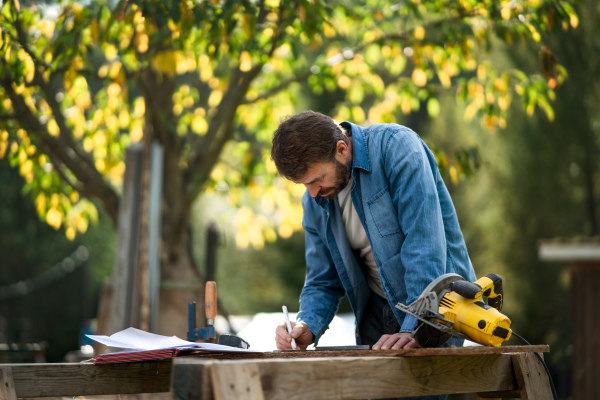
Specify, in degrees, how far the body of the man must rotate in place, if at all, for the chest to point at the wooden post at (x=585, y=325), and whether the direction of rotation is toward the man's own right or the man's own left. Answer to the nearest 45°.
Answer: approximately 135° to the man's own right

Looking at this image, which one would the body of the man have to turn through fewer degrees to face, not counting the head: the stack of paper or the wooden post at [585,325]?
the stack of paper

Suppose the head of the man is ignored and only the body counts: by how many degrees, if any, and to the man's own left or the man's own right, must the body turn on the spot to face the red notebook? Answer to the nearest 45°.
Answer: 0° — they already face it

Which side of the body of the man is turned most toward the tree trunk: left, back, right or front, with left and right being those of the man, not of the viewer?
right

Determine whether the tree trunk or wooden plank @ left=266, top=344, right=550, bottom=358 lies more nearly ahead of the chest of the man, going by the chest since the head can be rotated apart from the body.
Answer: the wooden plank

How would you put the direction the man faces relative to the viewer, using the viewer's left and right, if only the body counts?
facing the viewer and to the left of the viewer

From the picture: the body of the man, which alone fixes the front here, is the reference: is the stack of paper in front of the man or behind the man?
in front

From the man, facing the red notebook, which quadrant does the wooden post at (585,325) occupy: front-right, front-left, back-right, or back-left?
back-right

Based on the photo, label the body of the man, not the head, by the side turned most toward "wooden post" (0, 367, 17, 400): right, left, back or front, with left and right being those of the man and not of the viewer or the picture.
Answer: front
